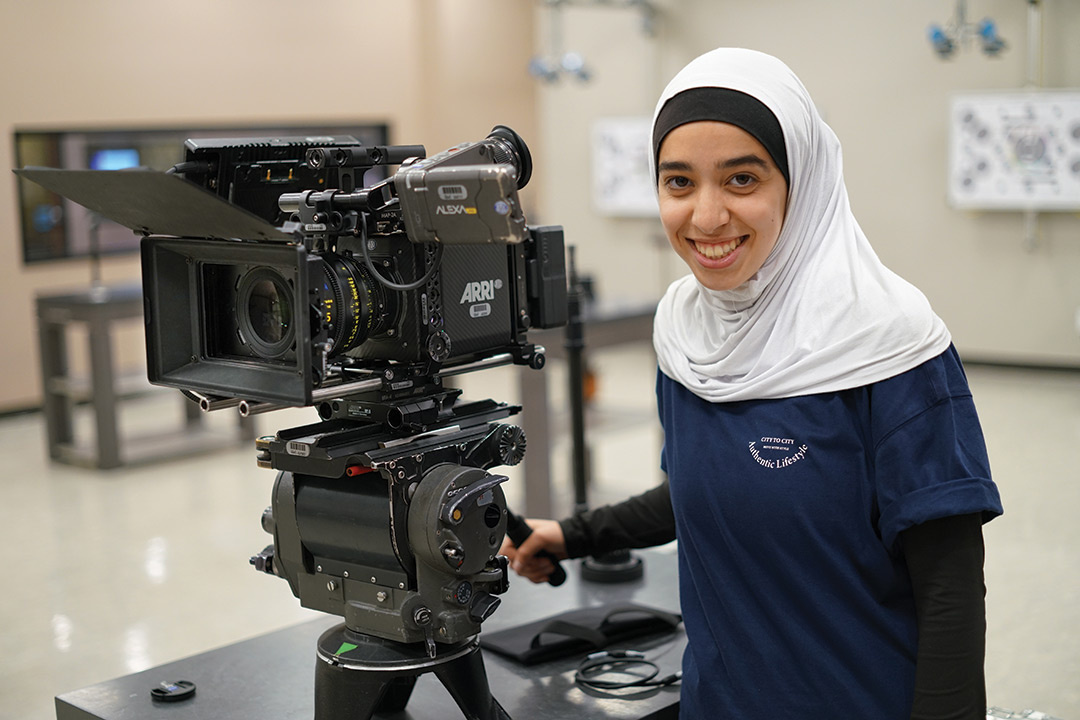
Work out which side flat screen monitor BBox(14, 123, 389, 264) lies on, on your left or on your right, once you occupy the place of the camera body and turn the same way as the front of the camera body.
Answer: on your right

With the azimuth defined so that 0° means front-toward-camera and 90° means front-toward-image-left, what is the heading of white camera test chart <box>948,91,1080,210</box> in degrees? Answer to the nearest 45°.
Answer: approximately 0°

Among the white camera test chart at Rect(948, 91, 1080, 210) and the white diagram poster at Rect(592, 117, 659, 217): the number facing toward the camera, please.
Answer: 2

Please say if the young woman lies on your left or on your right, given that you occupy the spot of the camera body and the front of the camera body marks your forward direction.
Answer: on your left

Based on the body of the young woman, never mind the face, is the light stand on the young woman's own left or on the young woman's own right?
on the young woman's own right

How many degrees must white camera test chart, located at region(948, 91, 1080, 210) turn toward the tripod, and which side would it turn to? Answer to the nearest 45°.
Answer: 0° — it already faces it

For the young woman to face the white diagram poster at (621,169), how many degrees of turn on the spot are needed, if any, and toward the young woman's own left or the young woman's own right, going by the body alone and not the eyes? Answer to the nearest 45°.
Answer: approximately 135° to the young woman's own right
